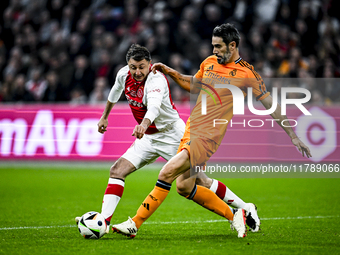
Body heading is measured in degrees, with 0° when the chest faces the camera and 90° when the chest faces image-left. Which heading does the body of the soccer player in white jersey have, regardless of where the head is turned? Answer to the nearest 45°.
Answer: approximately 45°

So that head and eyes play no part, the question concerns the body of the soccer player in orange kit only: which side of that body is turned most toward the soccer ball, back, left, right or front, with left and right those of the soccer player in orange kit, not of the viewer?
front

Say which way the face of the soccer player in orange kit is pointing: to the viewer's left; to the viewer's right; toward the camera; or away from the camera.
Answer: to the viewer's left

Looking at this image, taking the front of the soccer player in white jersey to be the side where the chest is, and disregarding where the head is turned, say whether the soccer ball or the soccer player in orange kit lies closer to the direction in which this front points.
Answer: the soccer ball

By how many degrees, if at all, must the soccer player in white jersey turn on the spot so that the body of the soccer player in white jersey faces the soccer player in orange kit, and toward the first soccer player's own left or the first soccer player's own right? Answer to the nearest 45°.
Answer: approximately 90° to the first soccer player's own left

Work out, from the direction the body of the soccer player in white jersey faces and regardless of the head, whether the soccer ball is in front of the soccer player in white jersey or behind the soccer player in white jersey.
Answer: in front

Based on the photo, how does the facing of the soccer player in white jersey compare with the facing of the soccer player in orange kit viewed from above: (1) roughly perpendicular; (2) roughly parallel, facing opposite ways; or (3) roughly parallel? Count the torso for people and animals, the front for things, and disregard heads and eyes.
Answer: roughly parallel

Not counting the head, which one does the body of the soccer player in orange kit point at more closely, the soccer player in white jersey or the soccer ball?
the soccer ball

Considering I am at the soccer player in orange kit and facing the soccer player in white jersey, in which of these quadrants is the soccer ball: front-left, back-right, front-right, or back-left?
front-left

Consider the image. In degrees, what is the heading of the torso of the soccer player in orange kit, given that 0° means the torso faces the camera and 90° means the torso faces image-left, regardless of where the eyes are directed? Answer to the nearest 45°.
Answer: approximately 45°

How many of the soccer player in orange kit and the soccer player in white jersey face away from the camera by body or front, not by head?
0
